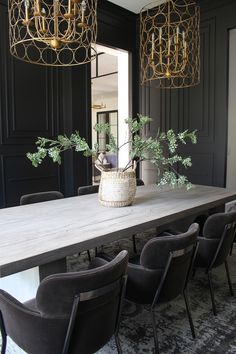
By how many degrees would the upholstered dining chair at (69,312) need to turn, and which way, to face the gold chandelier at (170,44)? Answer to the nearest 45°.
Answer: approximately 90° to its right

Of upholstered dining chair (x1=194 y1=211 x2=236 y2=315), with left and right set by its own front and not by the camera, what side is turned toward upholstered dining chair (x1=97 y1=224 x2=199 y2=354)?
left

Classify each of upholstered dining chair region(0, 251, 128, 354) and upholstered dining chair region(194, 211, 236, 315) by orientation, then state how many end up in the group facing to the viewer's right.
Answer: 0

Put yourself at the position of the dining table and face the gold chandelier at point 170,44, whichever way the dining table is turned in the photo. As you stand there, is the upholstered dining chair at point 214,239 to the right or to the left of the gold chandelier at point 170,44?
right

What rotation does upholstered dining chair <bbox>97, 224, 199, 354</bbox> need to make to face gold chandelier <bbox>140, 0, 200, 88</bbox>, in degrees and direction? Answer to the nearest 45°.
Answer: approximately 45° to its right

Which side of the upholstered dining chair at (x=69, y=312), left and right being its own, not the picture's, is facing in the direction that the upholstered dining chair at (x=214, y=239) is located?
right

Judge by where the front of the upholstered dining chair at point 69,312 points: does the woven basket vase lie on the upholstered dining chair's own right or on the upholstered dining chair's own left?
on the upholstered dining chair's own right

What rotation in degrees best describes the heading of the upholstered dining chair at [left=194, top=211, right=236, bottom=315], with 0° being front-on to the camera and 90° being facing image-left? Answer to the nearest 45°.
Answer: approximately 135°

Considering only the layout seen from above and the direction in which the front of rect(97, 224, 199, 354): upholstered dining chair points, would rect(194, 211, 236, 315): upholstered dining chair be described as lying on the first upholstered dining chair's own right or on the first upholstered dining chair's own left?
on the first upholstered dining chair's own right
